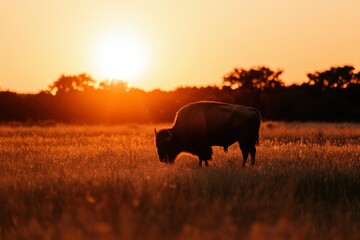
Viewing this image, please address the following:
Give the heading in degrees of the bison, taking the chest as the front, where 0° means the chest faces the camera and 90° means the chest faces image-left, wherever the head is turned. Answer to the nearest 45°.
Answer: approximately 90°
